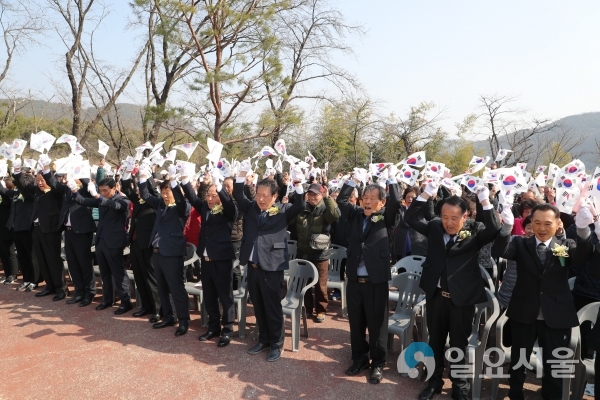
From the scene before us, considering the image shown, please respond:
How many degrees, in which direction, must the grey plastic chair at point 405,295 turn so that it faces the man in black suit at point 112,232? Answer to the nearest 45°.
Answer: approximately 45° to its right

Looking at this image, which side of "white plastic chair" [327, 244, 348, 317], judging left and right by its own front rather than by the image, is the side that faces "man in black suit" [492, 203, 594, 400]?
left

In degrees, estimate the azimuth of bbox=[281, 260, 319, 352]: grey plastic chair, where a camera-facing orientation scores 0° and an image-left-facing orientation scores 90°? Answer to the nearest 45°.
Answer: approximately 45°

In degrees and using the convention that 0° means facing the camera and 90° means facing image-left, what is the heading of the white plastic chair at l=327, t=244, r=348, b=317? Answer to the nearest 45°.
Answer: approximately 45°

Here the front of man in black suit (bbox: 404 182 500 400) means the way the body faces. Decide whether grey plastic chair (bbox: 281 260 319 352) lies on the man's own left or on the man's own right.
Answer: on the man's own right

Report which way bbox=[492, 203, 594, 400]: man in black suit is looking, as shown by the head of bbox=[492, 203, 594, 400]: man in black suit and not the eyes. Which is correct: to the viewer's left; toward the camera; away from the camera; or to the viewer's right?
toward the camera

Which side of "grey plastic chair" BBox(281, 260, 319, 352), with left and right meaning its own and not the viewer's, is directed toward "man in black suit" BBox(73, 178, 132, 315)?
right

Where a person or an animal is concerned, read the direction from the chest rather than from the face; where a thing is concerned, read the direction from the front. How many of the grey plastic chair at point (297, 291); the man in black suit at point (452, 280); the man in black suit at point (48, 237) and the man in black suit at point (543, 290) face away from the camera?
0

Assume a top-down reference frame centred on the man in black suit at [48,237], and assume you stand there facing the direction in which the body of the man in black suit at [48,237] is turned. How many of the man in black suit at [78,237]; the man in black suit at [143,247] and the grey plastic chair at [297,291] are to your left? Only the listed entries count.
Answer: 3
